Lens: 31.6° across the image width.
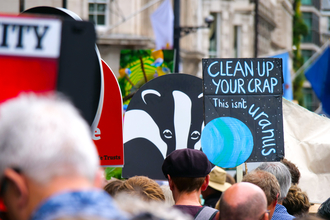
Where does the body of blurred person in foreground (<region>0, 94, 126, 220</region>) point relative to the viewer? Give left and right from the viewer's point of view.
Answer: facing away from the viewer and to the left of the viewer

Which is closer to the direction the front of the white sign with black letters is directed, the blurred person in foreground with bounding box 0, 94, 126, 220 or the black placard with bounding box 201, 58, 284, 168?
the blurred person in foreground

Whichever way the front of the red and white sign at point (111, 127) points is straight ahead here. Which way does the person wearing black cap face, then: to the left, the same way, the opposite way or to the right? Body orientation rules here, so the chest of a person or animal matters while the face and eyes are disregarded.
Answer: the opposite way

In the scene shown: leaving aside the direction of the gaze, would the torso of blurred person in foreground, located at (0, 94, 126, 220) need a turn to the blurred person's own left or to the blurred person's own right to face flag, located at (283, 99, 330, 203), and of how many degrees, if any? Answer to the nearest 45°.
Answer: approximately 90° to the blurred person's own right

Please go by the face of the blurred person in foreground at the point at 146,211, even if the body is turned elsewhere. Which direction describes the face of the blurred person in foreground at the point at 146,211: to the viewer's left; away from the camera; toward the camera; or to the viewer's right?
away from the camera

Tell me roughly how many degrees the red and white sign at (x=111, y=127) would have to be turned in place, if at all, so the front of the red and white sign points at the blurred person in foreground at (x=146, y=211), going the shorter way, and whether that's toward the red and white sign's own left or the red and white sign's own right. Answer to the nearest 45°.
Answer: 0° — it already faces them

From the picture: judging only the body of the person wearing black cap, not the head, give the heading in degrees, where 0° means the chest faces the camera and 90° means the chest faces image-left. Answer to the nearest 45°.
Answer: approximately 180°

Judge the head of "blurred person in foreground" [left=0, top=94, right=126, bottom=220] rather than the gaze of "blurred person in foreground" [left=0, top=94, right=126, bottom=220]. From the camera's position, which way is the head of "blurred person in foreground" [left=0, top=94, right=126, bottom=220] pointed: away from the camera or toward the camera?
away from the camera

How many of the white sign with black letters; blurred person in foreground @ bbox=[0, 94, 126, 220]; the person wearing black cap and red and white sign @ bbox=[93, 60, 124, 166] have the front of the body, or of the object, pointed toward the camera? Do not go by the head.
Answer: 2

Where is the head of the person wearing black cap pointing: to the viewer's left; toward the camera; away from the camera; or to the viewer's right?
away from the camera
